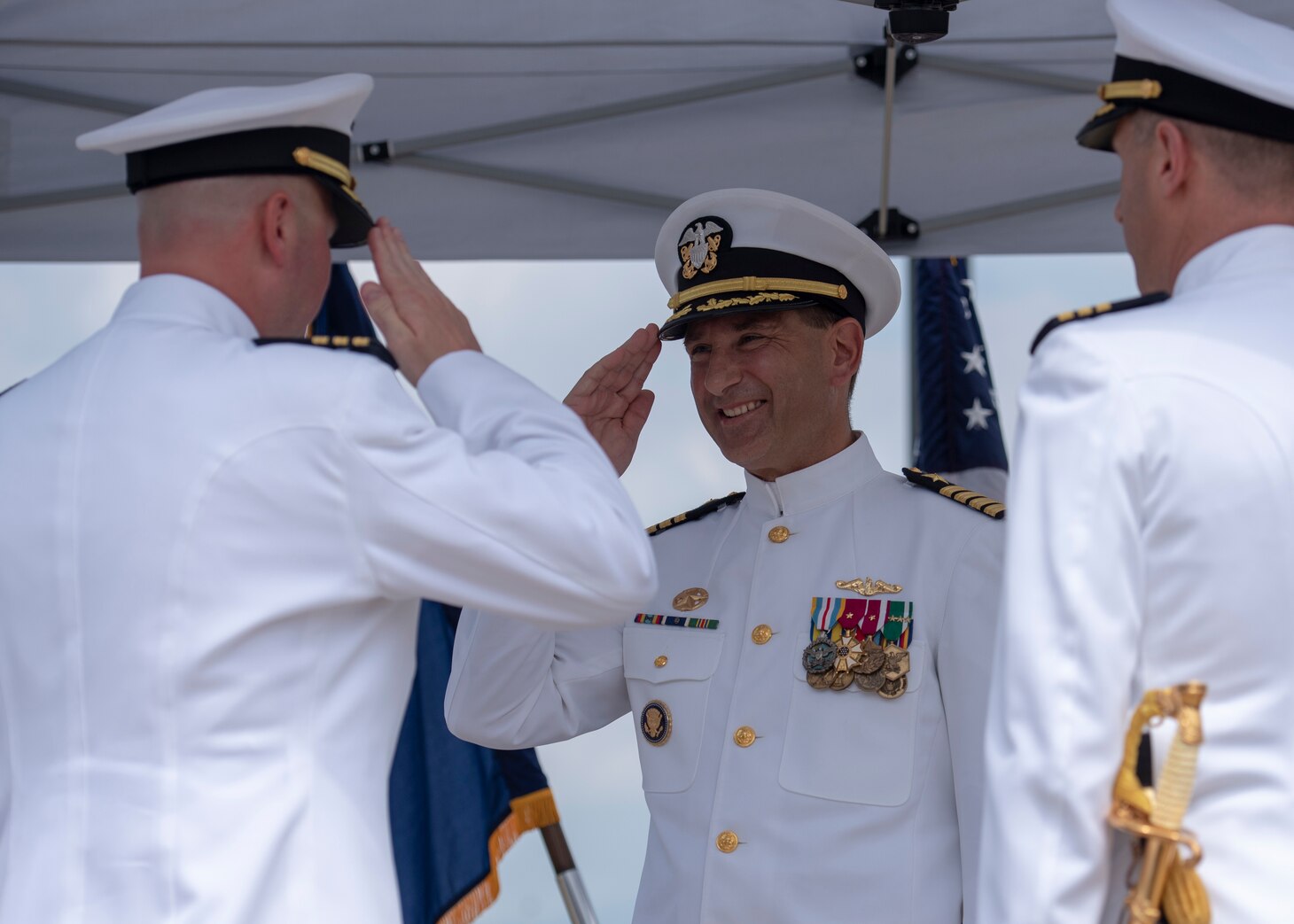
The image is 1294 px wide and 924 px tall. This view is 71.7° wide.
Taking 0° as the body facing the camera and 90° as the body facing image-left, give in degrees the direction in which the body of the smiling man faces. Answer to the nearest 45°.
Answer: approximately 45°

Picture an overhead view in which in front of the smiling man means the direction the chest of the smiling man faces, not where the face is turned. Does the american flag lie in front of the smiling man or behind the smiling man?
behind

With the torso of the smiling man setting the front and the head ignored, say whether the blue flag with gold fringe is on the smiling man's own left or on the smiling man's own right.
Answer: on the smiling man's own right
